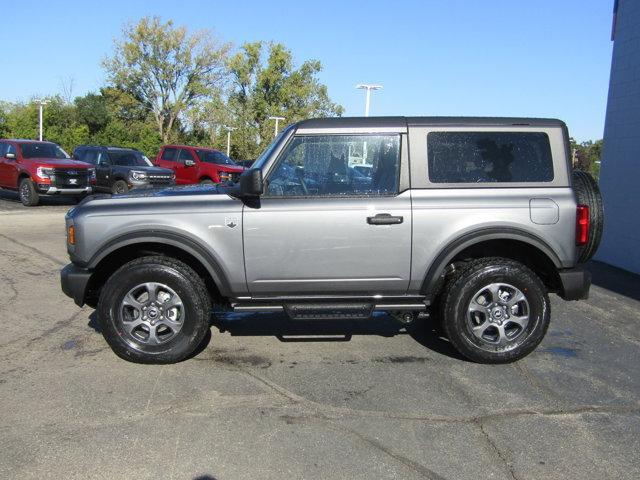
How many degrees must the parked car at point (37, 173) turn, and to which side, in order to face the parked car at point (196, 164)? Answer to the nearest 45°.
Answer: approximately 45° to its left

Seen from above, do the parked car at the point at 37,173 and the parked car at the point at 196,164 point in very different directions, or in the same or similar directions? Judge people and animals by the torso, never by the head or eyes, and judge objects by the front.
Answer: same or similar directions

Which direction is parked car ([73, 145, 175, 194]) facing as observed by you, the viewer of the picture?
facing the viewer and to the right of the viewer

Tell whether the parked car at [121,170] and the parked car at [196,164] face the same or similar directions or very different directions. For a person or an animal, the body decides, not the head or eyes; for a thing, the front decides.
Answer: same or similar directions

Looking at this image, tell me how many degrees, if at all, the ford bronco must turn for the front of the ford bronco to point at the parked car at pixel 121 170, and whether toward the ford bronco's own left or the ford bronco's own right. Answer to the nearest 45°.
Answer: approximately 45° to the ford bronco's own right

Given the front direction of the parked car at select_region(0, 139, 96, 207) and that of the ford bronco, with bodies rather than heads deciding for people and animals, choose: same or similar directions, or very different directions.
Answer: very different directions

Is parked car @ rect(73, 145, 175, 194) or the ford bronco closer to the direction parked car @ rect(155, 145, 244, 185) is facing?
the ford bronco

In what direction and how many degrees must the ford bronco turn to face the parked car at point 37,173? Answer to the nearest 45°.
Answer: approximately 45° to its right

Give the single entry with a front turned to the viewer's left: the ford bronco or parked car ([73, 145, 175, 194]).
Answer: the ford bronco

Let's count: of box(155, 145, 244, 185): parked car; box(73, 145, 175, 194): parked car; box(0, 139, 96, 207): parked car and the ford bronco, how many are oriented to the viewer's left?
1

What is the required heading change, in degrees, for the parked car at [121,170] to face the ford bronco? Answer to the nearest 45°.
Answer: approximately 45° to its right

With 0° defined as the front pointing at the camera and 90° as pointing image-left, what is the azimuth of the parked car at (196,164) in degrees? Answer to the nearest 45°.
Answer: approximately 315°

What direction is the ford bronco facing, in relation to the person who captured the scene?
facing to the left of the viewer

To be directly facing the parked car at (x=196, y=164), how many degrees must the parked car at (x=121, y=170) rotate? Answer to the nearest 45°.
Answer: approximately 45° to its left

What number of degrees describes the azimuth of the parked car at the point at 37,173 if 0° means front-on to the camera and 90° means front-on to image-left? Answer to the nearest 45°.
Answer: approximately 315°
